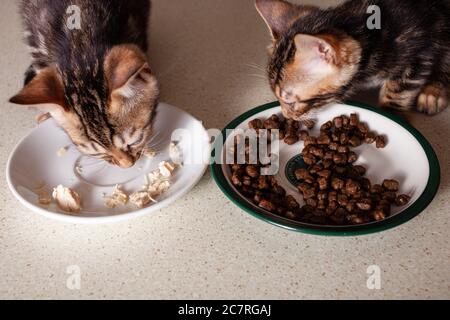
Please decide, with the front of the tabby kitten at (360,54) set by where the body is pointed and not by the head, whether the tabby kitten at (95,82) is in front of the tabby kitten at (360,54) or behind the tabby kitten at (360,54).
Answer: in front

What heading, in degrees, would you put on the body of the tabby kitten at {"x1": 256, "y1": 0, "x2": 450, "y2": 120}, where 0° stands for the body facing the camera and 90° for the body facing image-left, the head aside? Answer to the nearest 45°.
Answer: approximately 90°

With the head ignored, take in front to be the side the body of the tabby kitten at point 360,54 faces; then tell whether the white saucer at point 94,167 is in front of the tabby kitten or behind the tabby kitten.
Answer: in front
